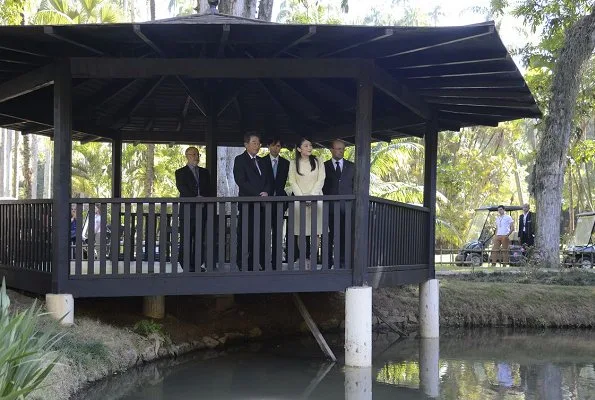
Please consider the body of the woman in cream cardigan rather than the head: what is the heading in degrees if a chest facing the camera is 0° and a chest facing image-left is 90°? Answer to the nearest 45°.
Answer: approximately 0°

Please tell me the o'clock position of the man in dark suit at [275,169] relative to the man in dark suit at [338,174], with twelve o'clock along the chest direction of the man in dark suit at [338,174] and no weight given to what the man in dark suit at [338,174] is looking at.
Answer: the man in dark suit at [275,169] is roughly at 3 o'clock from the man in dark suit at [338,174].

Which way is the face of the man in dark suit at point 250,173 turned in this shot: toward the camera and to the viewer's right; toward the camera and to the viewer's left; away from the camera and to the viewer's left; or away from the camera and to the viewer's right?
toward the camera and to the viewer's right

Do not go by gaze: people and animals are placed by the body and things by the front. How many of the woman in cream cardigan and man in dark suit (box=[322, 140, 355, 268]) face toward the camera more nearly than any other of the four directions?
2

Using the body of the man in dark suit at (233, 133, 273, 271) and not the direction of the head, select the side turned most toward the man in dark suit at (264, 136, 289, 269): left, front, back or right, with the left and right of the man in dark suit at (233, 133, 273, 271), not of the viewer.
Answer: left

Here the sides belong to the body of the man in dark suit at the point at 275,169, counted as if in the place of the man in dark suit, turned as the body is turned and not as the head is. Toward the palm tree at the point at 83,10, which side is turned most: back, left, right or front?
back

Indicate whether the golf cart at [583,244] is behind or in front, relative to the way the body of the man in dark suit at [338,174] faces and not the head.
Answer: behind

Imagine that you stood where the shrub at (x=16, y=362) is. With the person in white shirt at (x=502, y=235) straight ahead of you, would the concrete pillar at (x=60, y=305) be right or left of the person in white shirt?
left

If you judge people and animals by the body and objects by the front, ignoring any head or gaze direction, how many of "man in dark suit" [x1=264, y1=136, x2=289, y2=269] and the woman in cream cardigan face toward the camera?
2

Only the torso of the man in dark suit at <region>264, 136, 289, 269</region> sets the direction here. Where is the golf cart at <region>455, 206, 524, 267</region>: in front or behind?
behind
